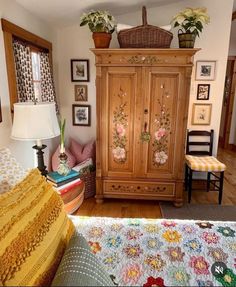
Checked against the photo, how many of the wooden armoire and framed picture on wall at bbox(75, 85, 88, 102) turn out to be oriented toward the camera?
2

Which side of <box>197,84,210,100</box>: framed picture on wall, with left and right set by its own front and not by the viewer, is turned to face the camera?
front

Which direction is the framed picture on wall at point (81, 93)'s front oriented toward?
toward the camera

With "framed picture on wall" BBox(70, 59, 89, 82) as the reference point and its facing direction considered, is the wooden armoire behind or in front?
in front

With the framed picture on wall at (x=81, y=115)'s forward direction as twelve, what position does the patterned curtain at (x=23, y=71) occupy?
The patterned curtain is roughly at 1 o'clock from the framed picture on wall.

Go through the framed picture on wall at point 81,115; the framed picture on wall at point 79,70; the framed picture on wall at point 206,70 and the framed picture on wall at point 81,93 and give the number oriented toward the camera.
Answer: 4

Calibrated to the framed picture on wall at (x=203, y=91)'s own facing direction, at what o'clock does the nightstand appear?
The nightstand is roughly at 1 o'clock from the framed picture on wall.

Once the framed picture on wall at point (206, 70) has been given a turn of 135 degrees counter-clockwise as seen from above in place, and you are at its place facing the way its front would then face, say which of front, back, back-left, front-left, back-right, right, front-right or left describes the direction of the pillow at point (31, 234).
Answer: back-right

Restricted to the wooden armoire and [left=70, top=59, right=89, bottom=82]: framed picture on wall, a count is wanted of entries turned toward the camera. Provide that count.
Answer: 2

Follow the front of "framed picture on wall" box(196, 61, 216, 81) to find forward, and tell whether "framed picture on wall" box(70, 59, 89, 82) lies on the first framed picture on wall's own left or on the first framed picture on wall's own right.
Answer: on the first framed picture on wall's own right

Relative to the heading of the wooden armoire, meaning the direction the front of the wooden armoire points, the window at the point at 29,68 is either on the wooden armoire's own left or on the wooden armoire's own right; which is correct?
on the wooden armoire's own right

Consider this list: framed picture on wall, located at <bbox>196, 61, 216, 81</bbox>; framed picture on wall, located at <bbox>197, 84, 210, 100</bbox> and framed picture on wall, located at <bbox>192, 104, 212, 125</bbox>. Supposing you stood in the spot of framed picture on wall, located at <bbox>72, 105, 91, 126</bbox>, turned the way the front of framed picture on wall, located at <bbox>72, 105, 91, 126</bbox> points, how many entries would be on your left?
3

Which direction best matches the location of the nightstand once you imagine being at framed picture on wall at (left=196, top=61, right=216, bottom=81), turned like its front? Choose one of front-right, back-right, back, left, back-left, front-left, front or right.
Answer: front-right

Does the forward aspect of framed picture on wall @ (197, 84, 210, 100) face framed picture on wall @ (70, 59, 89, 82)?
no

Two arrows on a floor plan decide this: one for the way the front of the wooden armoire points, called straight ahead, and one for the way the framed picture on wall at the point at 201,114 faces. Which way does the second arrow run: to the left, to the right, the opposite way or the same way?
the same way

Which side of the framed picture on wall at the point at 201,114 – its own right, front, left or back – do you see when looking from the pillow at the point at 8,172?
front

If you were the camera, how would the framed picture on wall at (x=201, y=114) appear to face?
facing the viewer

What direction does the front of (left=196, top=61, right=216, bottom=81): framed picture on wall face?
toward the camera
